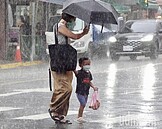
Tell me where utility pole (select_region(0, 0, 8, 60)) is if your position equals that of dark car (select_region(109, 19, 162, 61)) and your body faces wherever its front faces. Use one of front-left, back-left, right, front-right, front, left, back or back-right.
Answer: front-right

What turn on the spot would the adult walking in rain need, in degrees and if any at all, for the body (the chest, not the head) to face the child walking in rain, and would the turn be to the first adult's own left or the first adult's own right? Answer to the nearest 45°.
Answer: approximately 45° to the first adult's own left

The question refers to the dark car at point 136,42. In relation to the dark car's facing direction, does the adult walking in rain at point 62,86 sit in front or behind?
in front

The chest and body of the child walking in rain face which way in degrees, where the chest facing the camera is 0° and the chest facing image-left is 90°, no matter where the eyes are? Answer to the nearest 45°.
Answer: approximately 315°

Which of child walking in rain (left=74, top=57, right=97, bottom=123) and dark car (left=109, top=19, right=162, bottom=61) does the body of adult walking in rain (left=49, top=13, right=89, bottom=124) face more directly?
the child walking in rain

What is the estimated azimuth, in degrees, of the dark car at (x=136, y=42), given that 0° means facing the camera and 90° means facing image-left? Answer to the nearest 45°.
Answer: approximately 45°

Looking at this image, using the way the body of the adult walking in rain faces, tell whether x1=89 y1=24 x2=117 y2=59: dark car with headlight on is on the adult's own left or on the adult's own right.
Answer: on the adult's own left
